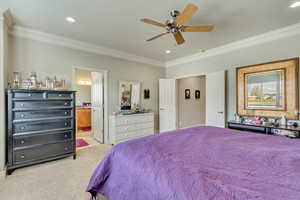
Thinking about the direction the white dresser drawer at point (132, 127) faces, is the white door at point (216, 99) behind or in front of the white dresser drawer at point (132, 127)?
in front

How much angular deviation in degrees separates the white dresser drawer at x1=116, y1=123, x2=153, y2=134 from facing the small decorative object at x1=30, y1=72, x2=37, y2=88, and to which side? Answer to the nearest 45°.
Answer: approximately 90° to its right

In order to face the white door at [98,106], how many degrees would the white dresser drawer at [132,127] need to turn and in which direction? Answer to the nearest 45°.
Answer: approximately 135° to its right

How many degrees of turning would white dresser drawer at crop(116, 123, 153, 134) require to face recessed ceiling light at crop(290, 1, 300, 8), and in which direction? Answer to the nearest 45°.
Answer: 0° — it already faces it

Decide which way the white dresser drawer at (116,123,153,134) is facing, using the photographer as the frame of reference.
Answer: facing the viewer and to the right of the viewer

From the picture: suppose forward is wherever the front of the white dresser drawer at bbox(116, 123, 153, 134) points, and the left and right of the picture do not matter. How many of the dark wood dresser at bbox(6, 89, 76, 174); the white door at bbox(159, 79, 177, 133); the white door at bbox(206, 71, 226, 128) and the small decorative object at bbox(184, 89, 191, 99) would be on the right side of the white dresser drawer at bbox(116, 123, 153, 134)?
1

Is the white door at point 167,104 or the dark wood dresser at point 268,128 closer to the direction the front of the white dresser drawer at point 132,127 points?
the dark wood dresser

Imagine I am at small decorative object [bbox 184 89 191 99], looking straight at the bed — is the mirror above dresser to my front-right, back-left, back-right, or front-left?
front-right

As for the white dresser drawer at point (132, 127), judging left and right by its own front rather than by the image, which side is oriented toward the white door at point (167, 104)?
left

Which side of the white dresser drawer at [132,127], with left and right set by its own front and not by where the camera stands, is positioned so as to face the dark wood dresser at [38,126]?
right
